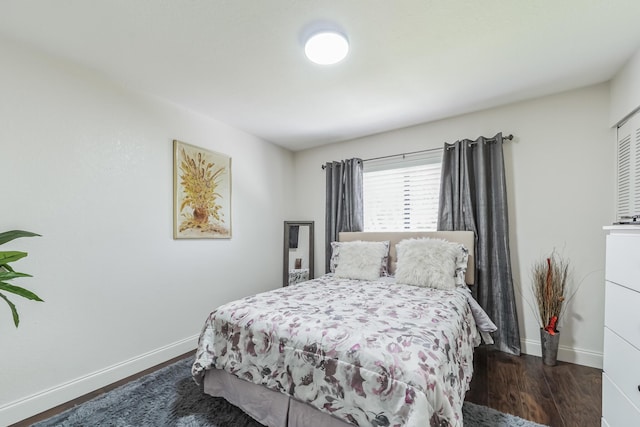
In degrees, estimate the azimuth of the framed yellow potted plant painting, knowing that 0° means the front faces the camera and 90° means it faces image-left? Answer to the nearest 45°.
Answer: approximately 315°

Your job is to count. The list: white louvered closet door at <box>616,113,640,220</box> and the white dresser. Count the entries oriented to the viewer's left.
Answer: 2

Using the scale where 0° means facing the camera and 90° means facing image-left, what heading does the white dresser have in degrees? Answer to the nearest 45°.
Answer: approximately 90°

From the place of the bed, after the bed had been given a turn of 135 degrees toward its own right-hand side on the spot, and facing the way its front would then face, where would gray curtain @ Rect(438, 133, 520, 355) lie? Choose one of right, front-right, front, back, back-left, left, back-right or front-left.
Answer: front-right

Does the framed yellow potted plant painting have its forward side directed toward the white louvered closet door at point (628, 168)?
yes

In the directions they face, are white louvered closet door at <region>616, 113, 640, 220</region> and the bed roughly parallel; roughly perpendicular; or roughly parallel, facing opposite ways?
roughly perpendicular

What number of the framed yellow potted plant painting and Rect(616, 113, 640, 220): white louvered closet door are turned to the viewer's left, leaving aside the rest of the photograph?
1

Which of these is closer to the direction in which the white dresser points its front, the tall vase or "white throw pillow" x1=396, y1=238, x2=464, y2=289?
the white throw pillow

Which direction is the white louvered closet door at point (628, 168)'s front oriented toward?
to the viewer's left

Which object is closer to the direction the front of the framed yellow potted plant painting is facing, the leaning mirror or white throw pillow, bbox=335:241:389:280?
the white throw pillow

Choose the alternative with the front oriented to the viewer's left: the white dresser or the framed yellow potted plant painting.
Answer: the white dresser

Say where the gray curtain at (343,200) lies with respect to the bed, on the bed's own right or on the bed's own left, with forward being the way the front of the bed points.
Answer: on the bed's own right
